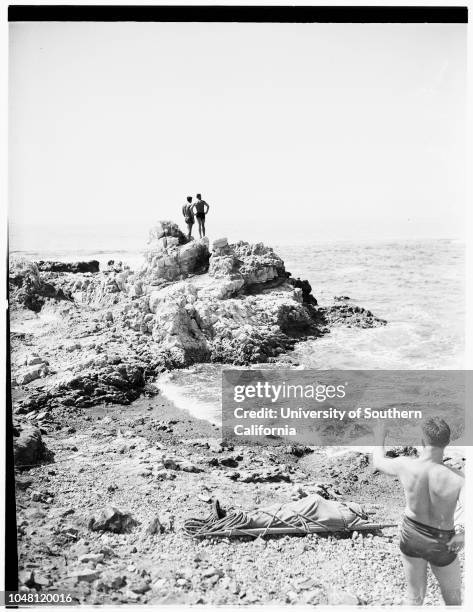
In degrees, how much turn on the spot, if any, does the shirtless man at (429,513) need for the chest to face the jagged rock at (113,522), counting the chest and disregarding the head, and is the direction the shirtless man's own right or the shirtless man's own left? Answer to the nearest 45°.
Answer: approximately 90° to the shirtless man's own left

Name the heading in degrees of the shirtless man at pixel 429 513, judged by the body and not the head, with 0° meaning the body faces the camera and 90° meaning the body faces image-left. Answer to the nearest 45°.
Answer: approximately 180°

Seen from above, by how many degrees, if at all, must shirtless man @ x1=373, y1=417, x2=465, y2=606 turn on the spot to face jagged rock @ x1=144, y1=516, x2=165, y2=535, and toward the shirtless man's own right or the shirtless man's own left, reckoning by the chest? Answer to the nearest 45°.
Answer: approximately 90° to the shirtless man's own left

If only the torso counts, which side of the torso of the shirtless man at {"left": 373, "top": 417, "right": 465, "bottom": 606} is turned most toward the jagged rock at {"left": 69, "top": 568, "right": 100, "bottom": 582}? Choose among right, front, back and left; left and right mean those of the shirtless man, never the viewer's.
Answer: left

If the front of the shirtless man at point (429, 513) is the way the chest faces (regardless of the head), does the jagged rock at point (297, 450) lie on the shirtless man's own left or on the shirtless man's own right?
on the shirtless man's own left
